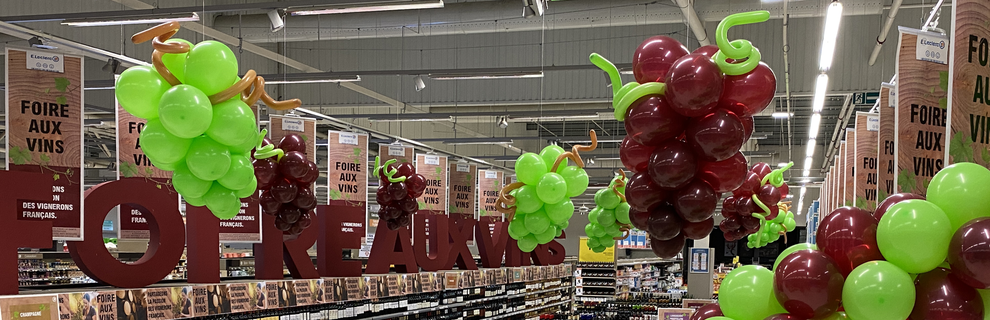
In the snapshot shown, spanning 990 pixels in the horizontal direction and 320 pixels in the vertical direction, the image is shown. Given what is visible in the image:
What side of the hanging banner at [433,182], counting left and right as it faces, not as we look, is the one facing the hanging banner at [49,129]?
front

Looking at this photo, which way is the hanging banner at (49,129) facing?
toward the camera

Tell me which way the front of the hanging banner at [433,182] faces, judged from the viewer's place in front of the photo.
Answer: facing the viewer

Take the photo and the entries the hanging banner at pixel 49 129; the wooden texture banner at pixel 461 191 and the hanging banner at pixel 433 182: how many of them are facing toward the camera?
3

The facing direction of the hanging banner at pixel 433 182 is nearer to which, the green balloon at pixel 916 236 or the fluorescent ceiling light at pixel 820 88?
the green balloon

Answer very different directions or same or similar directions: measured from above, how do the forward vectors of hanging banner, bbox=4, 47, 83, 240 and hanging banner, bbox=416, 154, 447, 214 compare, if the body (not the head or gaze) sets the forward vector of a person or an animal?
same or similar directions

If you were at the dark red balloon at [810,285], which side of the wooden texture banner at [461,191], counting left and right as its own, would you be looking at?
front

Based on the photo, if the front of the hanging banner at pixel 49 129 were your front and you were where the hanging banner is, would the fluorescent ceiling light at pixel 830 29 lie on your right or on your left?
on your left

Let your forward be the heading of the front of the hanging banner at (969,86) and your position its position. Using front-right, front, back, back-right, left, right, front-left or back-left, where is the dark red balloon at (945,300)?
front-left
